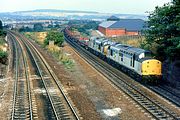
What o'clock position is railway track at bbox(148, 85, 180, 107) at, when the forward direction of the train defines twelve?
The railway track is roughly at 1 o'clock from the train.

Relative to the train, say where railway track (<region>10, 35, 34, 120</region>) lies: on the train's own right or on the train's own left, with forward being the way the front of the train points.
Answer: on the train's own right

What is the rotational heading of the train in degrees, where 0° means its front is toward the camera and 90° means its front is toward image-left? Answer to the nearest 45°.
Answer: approximately 315°

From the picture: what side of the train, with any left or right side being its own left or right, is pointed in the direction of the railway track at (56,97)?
right
